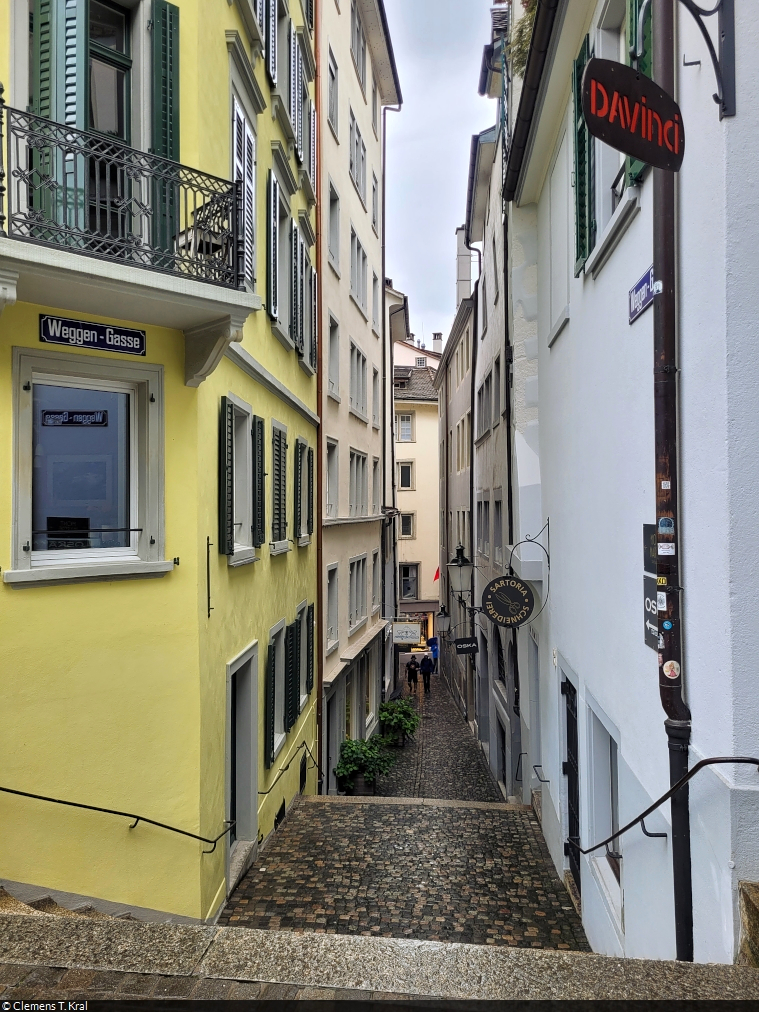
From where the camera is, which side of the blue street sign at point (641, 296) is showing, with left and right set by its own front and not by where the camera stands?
left

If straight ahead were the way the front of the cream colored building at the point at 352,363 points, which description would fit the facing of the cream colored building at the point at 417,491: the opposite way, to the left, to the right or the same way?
to the right

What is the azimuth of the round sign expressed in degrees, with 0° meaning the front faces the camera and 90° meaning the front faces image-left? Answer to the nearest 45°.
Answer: approximately 0°

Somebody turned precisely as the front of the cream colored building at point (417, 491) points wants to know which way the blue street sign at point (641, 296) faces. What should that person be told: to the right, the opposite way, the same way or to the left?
to the right

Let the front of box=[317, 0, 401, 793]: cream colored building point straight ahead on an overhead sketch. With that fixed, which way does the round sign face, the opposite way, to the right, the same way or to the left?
to the right

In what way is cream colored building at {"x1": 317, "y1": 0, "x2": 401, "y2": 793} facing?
to the viewer's right

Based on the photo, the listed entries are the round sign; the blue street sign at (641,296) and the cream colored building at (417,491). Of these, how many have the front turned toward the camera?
2

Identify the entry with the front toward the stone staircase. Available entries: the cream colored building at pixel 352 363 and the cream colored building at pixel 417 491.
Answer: the cream colored building at pixel 417 491

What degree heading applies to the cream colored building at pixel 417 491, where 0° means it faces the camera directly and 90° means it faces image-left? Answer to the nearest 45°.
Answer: approximately 0°

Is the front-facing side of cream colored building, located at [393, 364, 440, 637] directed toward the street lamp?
yes

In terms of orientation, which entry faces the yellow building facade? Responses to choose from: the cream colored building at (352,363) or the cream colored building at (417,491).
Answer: the cream colored building at (417,491)
